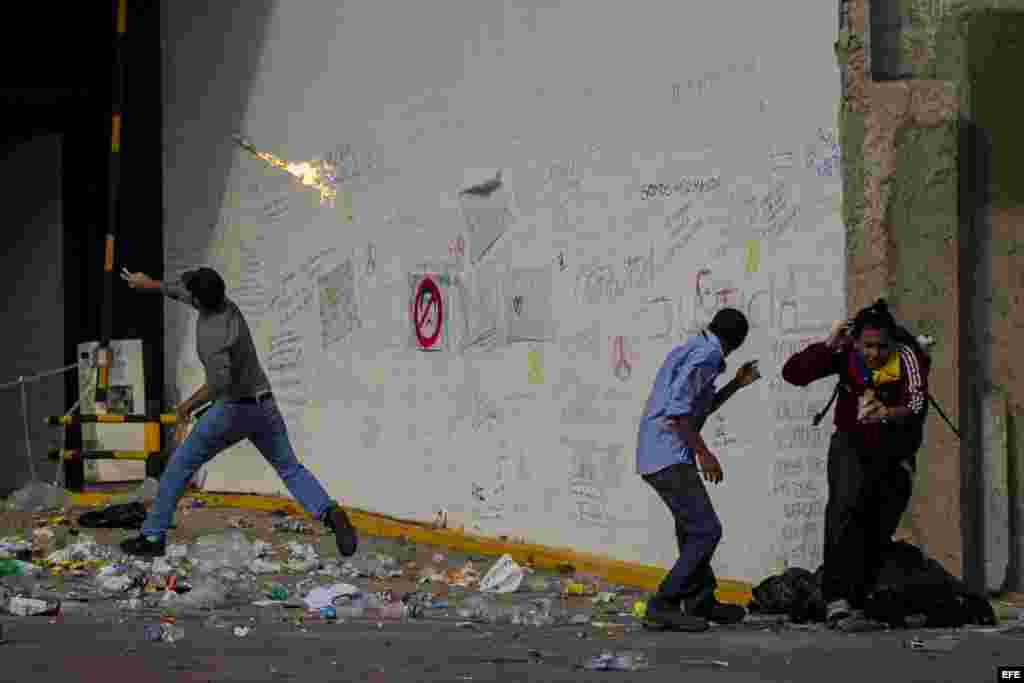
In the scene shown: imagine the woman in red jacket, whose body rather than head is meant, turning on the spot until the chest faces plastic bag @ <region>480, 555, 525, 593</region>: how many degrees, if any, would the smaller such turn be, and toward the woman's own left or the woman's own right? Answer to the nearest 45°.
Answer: approximately 135° to the woman's own right

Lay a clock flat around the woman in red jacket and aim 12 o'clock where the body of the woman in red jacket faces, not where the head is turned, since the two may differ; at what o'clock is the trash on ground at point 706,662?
The trash on ground is roughly at 1 o'clock from the woman in red jacket.

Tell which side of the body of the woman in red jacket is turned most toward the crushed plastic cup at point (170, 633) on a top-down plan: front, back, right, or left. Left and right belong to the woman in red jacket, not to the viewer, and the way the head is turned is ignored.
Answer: right

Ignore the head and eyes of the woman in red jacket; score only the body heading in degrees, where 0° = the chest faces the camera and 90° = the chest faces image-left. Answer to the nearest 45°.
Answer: approximately 0°

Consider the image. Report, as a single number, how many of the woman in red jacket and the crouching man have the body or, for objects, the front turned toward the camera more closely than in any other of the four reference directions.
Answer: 1

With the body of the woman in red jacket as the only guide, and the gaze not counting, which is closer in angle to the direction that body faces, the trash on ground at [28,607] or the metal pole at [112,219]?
the trash on ground

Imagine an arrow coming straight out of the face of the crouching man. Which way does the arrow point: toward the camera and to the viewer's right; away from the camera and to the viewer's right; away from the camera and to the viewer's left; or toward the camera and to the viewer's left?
away from the camera and to the viewer's right
